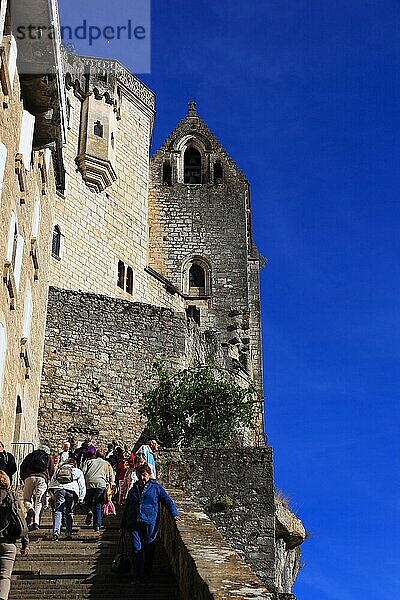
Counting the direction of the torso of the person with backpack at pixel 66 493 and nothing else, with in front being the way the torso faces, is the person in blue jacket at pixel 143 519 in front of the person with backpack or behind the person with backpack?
behind

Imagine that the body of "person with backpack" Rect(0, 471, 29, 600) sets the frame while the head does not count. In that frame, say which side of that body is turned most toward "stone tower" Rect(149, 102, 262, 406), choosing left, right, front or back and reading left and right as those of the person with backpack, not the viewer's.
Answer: front

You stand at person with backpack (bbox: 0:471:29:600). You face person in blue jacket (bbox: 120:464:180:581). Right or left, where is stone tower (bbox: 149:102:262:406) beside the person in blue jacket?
left

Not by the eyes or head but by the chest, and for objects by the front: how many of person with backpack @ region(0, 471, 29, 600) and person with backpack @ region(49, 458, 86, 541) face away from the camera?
2

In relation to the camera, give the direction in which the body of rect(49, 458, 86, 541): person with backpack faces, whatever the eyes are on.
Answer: away from the camera

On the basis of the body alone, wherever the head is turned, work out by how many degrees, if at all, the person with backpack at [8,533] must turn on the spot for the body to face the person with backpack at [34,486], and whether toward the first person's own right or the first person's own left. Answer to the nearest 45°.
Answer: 0° — they already face them

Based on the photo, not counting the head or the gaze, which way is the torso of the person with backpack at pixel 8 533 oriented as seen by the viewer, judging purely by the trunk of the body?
away from the camera

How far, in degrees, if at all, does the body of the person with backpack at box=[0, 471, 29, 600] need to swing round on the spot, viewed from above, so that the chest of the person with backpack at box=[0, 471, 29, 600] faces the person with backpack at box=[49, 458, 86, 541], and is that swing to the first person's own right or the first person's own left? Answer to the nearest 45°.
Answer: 0° — they already face them

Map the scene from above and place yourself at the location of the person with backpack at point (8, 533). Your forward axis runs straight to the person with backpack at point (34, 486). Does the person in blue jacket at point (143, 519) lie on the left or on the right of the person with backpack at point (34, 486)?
right

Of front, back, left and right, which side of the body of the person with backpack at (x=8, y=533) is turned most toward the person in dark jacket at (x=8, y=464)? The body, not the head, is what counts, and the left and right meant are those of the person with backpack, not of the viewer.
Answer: front

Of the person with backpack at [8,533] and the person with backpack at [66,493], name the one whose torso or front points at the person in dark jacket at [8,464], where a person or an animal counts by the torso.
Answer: the person with backpack at [8,533]
